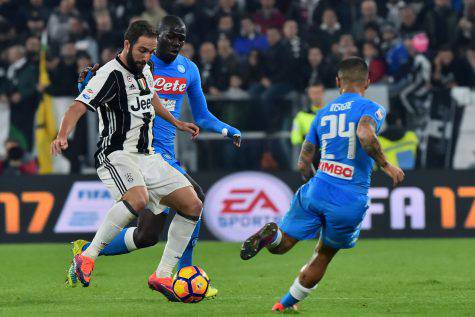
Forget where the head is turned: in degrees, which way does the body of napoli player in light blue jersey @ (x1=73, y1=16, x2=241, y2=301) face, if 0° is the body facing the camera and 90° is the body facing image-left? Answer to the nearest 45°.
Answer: approximately 315°

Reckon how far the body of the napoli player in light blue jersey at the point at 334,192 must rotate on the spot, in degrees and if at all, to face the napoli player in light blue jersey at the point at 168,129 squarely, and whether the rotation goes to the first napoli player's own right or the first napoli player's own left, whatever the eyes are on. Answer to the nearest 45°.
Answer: approximately 90° to the first napoli player's own left
